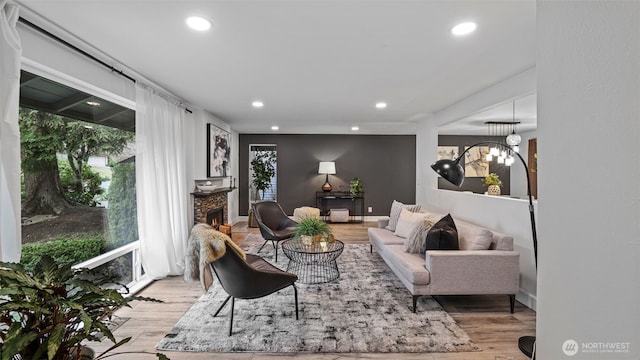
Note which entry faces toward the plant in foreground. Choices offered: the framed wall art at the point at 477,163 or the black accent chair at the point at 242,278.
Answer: the framed wall art

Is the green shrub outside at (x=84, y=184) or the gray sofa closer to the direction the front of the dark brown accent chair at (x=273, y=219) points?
the gray sofa

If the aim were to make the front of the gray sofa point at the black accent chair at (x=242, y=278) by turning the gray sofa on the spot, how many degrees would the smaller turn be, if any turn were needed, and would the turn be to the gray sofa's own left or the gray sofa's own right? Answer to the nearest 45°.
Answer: approximately 45° to the gray sofa's own left

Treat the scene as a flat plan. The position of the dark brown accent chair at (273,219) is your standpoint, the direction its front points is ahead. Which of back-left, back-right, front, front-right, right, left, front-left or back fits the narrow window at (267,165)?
back-left

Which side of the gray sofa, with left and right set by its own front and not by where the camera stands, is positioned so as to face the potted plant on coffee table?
front

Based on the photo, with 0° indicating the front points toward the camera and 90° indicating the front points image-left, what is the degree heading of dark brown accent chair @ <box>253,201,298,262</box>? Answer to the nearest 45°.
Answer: approximately 315°

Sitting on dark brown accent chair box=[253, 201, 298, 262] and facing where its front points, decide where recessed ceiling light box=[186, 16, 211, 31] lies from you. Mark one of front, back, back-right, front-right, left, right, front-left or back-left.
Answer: front-right

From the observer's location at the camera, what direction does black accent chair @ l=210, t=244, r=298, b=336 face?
facing away from the viewer and to the right of the viewer

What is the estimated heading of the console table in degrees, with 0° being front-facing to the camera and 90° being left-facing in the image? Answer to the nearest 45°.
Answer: approximately 0°

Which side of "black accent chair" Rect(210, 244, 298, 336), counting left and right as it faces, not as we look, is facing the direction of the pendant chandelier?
front

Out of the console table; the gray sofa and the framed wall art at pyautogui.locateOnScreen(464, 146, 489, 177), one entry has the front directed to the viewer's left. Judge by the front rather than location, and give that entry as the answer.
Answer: the gray sofa

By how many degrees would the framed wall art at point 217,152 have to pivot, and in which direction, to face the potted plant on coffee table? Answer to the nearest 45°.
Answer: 0° — it already faces it

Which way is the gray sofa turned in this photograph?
to the viewer's left

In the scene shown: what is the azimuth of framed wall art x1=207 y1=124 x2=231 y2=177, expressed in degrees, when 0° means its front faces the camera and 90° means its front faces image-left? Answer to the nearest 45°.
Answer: approximately 315°

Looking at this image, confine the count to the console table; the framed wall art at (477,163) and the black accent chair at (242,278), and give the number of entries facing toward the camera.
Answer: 2
